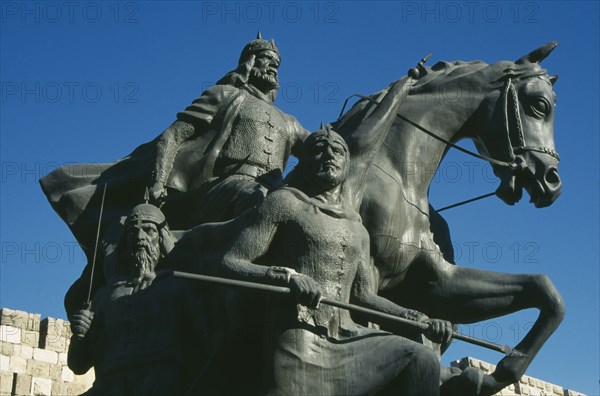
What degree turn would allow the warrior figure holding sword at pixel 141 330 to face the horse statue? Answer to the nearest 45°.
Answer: approximately 90° to its left

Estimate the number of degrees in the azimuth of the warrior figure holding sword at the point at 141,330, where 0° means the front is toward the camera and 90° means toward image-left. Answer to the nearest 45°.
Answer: approximately 0°
